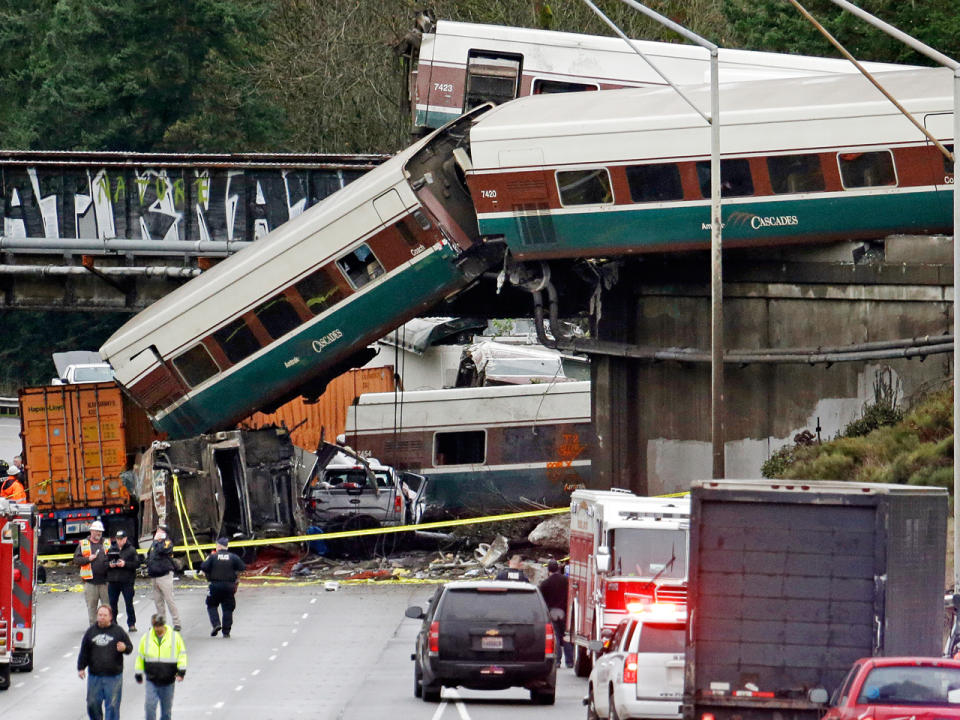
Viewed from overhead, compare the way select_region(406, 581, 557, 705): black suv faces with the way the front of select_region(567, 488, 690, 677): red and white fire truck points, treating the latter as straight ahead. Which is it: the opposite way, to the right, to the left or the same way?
the opposite way

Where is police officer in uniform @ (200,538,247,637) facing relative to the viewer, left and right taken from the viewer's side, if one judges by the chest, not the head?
facing away from the viewer

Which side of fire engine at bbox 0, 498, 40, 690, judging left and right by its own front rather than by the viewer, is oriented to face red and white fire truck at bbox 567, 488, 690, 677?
right

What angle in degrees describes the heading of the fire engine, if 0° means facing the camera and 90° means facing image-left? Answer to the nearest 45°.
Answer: approximately 180°

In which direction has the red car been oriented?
away from the camera

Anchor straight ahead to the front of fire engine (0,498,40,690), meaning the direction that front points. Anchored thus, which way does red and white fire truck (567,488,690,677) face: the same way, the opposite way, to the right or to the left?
the opposite way

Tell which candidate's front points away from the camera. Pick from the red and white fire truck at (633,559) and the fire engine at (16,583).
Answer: the fire engine

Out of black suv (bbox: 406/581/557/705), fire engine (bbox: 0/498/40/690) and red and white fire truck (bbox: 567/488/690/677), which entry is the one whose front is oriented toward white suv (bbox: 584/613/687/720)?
the red and white fire truck

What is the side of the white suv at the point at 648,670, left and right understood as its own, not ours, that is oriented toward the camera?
back

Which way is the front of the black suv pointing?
away from the camera
